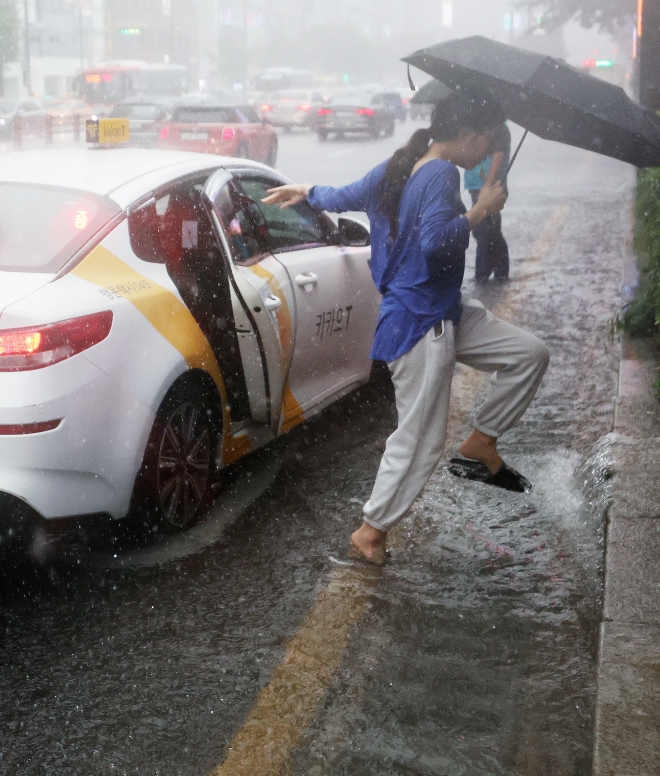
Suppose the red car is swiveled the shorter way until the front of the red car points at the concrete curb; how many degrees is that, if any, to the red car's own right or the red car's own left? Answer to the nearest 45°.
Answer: approximately 135° to the red car's own right

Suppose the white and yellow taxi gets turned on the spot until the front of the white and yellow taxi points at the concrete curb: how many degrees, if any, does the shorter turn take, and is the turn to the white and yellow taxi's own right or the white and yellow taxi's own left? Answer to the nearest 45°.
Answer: approximately 90° to the white and yellow taxi's own right

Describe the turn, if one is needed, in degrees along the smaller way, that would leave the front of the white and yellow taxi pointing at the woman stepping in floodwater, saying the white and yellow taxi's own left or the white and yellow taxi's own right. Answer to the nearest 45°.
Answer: approximately 45° to the white and yellow taxi's own right

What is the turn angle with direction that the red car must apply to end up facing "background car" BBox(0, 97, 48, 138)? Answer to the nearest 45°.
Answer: approximately 90° to its left

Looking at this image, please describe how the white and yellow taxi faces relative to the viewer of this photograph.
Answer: facing away from the viewer and to the right of the viewer

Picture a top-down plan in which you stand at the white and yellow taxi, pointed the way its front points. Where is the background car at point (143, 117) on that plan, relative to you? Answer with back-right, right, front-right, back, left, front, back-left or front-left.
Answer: front-left

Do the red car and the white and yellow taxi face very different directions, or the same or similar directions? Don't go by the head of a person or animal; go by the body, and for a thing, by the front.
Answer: same or similar directions

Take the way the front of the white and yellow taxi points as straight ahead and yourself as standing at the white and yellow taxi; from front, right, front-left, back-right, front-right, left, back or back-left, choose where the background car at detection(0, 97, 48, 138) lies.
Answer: front-left

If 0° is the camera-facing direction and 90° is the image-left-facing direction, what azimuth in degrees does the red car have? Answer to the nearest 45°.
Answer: approximately 225°

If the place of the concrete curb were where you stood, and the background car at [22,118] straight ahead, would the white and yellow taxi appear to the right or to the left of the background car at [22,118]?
left

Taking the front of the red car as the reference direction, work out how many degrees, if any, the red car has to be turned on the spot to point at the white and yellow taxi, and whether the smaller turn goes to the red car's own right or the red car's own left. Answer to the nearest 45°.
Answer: approximately 135° to the red car's own right

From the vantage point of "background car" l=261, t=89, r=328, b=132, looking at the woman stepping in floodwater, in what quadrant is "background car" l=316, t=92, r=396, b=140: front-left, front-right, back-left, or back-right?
front-left

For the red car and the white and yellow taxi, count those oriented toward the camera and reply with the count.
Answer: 0

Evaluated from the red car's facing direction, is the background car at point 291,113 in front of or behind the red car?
in front

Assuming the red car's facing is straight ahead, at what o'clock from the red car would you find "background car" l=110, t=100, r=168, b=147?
The background car is roughly at 10 o'clock from the red car.
